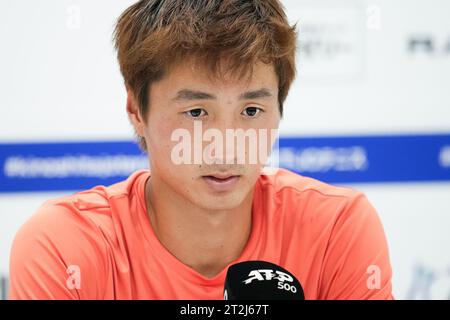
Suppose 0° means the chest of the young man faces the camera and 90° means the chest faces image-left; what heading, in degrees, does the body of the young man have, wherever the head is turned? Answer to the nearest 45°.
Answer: approximately 0°
